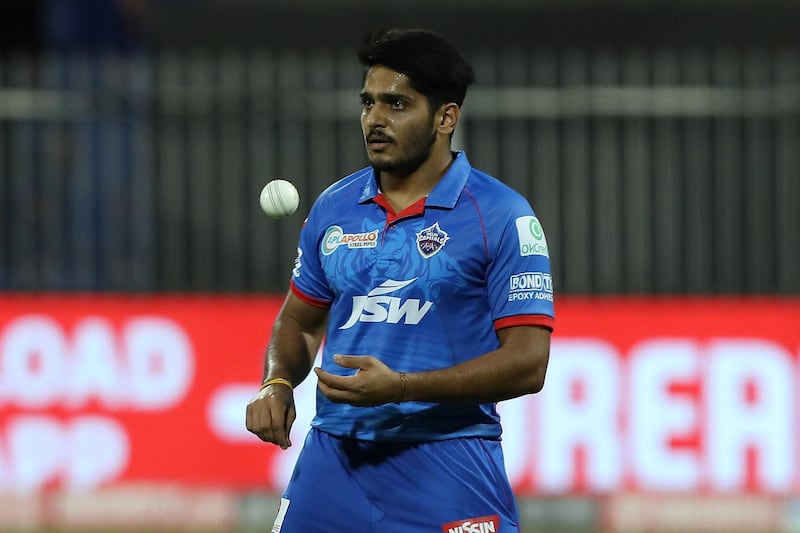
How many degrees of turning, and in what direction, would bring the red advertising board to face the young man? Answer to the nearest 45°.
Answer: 0° — it already faces them

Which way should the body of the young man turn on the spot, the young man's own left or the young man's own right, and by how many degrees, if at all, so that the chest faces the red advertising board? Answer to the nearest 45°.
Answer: approximately 135° to the young man's own right

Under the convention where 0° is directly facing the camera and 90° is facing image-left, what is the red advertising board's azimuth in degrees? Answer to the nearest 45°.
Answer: approximately 0°

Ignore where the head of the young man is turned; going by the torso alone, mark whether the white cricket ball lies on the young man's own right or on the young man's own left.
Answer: on the young man's own right

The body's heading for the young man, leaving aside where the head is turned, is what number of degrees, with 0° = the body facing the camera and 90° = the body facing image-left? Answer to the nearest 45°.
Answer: approximately 45°

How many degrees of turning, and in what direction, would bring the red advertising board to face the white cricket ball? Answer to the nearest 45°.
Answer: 0° — it already faces it

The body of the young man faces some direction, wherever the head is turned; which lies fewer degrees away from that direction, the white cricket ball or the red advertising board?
the white cricket ball
